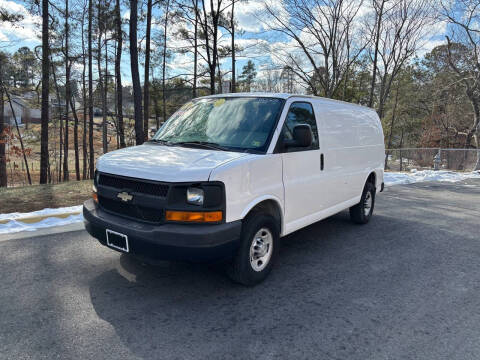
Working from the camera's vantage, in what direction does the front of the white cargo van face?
facing the viewer and to the left of the viewer

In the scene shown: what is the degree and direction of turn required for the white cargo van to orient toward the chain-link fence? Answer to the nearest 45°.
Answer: approximately 180°
